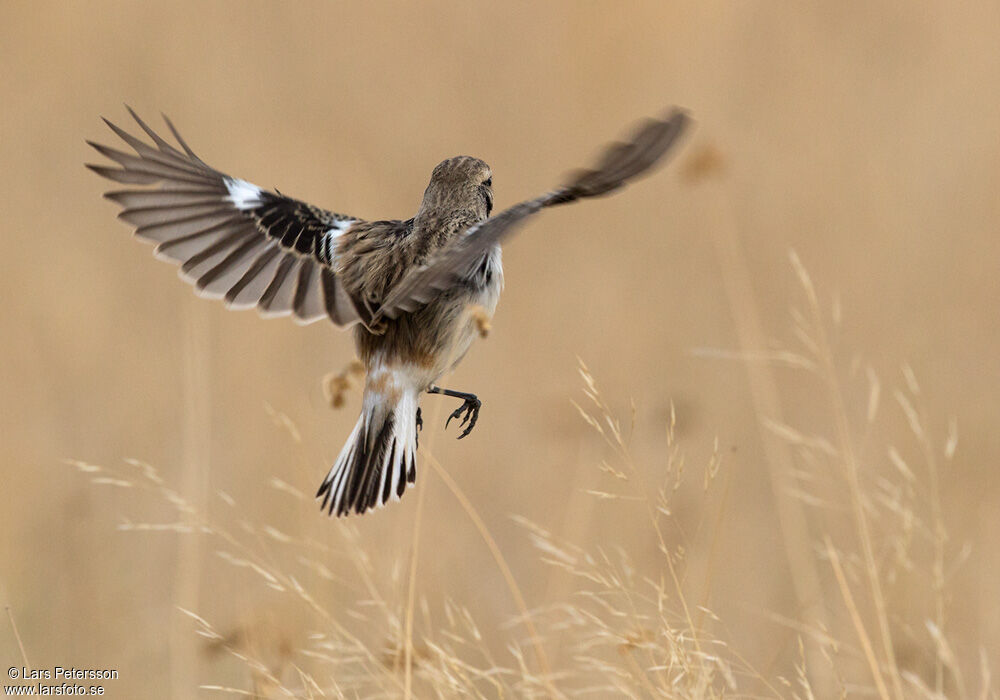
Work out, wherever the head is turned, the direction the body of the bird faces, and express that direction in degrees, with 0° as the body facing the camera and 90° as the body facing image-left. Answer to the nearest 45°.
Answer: approximately 225°
